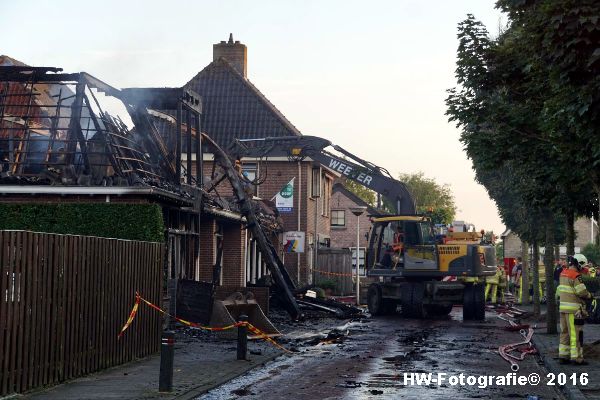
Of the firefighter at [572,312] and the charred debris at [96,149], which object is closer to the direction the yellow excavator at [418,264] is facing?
the charred debris

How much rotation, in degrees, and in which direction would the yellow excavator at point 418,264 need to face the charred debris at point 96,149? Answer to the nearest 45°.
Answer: approximately 45° to its left

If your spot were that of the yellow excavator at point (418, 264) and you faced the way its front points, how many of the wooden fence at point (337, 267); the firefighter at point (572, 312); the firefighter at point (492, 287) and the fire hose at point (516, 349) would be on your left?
2

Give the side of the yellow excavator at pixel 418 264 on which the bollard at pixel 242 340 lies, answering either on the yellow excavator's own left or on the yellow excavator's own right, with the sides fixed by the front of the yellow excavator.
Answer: on the yellow excavator's own left

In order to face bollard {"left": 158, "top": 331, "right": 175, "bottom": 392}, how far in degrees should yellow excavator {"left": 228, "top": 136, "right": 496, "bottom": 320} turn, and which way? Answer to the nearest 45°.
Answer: approximately 90° to its left

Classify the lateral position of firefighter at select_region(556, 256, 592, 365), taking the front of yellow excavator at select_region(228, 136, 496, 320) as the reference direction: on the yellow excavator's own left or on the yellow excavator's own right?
on the yellow excavator's own left

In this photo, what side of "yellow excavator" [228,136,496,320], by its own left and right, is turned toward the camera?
left
